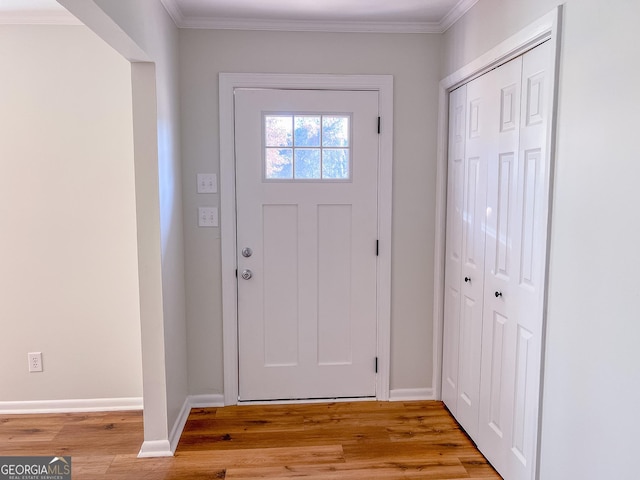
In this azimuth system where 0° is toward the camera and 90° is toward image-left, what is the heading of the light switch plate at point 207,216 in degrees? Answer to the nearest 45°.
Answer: approximately 0°

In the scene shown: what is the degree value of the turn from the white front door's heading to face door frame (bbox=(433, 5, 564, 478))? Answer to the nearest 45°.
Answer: approximately 45° to its left

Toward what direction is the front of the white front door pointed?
toward the camera

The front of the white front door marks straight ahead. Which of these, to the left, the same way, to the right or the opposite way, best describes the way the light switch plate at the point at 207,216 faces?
the same way

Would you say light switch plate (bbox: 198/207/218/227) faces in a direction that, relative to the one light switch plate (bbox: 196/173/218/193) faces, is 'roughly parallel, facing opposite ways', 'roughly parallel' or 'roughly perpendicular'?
roughly parallel

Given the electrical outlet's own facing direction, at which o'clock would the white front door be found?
The white front door is roughly at 10 o'clock from the electrical outlet.

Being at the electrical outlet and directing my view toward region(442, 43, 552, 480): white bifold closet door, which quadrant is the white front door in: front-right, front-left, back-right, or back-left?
front-left

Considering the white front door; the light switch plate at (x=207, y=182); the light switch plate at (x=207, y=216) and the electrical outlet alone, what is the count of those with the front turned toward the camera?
4

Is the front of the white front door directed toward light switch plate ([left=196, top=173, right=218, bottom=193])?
no

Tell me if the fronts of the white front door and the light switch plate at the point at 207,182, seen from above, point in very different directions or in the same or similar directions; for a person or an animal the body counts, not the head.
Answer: same or similar directions

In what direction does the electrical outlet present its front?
toward the camera

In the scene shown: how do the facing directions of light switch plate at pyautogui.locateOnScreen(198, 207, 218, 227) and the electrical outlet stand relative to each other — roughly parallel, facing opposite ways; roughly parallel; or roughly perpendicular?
roughly parallel

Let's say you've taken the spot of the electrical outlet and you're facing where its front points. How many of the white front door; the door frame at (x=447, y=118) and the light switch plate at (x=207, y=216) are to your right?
0

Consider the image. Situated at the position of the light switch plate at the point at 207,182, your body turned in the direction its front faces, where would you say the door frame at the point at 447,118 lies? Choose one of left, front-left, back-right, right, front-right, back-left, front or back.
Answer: front-left

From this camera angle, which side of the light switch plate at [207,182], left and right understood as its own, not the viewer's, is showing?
front
